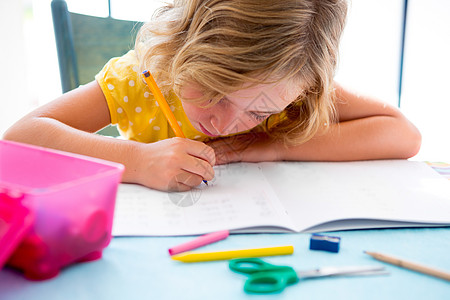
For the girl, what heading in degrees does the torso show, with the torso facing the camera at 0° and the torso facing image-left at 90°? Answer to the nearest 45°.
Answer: approximately 0°
